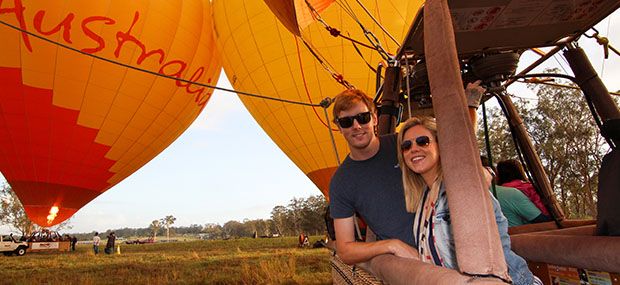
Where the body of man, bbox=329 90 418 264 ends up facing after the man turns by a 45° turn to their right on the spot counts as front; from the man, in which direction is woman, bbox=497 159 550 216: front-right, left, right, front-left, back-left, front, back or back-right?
back

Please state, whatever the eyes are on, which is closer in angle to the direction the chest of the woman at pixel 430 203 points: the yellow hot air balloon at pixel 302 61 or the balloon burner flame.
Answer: the balloon burner flame

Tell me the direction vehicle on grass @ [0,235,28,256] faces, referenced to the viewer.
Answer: facing to the right of the viewer

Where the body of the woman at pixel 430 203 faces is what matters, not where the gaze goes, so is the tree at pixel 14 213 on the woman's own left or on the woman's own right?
on the woman's own right

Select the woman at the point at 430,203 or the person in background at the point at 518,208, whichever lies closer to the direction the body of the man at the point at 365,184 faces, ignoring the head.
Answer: the woman

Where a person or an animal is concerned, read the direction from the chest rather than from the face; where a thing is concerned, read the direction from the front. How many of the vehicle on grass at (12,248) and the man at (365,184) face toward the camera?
1

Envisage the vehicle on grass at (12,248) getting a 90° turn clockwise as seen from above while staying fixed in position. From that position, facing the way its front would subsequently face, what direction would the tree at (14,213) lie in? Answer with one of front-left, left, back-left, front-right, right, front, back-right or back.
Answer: back

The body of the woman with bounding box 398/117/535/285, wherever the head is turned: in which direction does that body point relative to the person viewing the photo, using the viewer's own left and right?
facing the viewer and to the left of the viewer

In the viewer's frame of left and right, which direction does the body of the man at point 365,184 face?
facing the viewer

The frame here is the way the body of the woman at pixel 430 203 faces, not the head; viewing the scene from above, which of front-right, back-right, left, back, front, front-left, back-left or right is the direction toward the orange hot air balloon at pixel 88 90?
right
